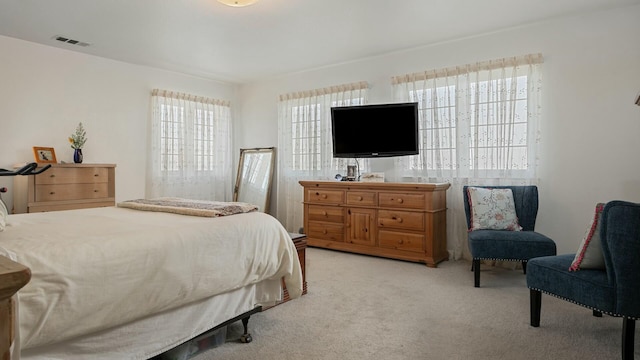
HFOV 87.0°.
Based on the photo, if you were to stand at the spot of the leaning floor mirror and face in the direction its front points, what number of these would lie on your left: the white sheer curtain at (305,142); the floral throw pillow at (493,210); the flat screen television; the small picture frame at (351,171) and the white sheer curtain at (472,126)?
5

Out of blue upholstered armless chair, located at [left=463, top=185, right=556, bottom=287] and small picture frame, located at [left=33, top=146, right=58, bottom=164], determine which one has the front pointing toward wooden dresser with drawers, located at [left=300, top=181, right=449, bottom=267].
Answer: the small picture frame

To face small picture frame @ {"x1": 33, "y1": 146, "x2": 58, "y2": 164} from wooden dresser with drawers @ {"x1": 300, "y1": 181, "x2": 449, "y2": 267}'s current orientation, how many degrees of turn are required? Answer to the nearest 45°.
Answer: approximately 45° to its right

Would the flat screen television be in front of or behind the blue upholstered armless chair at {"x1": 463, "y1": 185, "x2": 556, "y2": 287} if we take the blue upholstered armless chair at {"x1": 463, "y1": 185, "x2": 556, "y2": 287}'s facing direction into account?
behind

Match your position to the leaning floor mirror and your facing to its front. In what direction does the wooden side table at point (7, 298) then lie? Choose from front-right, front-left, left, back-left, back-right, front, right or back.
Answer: front-left

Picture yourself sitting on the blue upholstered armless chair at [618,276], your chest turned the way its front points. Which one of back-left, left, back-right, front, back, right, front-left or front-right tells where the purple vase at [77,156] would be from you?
front-left

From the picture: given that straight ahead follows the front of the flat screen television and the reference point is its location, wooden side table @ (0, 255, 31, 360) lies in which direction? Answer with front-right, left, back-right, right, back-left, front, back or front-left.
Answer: front

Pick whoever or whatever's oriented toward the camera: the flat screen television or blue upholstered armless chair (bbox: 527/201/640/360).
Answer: the flat screen television

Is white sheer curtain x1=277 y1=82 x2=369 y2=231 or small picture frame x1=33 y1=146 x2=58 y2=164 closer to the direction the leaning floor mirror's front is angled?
the small picture frame

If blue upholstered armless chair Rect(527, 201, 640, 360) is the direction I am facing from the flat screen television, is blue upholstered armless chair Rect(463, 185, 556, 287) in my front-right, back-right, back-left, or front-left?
front-left

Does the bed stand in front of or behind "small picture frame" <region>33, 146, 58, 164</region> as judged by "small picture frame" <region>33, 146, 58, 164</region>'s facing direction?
in front

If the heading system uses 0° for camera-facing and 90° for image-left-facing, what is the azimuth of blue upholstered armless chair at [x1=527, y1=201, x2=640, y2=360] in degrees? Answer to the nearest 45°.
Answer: approximately 135°

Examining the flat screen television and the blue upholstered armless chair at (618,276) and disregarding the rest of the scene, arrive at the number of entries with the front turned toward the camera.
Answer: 1

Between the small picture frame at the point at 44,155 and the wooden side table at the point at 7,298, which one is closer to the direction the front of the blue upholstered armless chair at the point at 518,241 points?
the wooden side table

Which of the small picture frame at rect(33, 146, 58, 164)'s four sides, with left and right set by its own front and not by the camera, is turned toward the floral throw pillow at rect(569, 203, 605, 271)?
front

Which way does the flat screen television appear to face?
toward the camera

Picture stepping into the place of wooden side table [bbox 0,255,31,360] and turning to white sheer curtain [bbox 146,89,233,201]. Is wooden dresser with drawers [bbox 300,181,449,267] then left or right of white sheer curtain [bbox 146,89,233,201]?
right

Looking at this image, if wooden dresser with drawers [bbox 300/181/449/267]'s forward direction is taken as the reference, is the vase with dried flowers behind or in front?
in front
